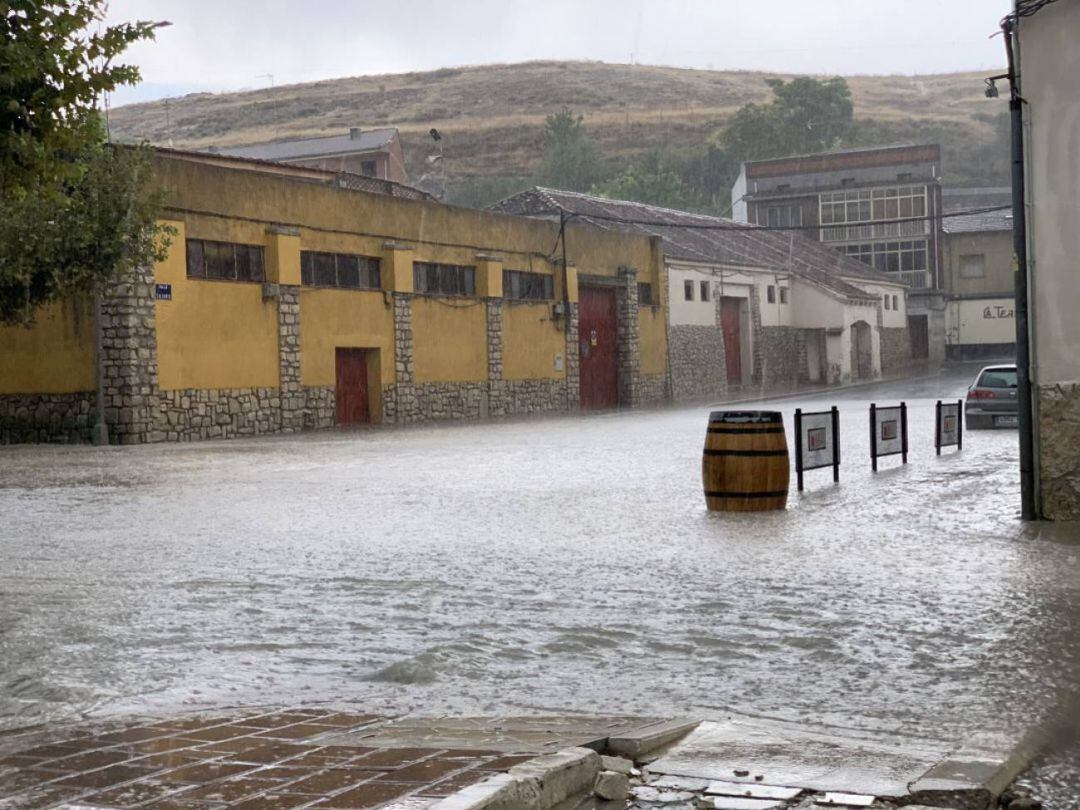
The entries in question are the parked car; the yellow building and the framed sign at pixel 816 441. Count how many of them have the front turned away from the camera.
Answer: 1

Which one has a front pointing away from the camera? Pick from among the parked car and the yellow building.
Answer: the parked car

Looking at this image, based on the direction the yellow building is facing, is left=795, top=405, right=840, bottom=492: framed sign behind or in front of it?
in front

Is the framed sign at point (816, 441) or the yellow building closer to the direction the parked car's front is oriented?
the yellow building

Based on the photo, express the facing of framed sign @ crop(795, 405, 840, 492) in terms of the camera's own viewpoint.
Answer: facing the viewer and to the right of the viewer

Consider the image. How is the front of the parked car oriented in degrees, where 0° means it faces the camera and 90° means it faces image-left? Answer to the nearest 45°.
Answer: approximately 180°

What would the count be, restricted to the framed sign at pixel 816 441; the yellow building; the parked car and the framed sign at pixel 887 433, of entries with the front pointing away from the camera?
1

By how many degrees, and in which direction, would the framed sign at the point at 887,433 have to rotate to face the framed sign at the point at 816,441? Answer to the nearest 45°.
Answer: approximately 45° to its right

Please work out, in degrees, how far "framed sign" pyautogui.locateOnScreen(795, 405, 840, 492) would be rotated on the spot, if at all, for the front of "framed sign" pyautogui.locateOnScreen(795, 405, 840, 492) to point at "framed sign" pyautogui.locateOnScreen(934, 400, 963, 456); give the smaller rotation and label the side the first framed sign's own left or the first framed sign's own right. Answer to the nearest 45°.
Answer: approximately 135° to the first framed sign's own left

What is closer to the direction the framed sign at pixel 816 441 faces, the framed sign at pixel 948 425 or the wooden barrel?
the wooden barrel

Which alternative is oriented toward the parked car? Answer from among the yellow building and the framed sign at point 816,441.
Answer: the yellow building

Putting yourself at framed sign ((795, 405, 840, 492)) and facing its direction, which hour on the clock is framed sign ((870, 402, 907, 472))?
framed sign ((870, 402, 907, 472)) is roughly at 8 o'clock from framed sign ((795, 405, 840, 492)).

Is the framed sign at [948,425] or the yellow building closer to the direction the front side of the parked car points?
the yellow building

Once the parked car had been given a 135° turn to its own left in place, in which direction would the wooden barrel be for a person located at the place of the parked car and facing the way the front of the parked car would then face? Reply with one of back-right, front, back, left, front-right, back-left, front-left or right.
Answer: front-left

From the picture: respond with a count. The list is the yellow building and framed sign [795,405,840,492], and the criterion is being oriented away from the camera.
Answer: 0

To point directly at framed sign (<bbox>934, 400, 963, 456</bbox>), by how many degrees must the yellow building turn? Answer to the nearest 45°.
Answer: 0° — it already faces it
